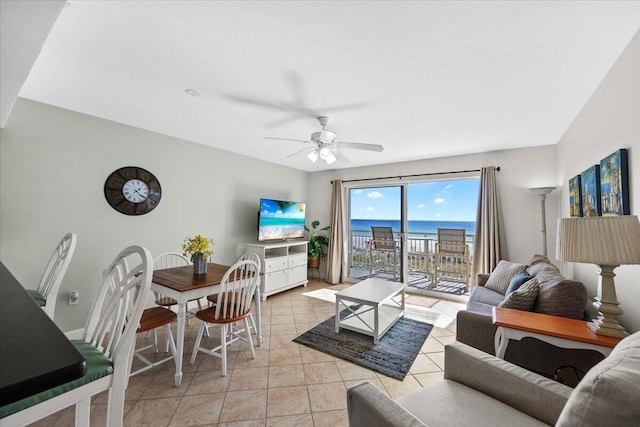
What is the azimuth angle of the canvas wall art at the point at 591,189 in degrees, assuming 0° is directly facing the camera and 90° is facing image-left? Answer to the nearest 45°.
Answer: approximately 45°

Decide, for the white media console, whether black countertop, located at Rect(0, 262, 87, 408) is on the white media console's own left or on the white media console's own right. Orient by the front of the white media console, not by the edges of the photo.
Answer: on the white media console's own right

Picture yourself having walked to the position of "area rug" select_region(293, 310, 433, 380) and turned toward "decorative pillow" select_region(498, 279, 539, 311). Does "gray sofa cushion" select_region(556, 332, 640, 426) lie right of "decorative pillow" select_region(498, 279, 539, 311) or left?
right

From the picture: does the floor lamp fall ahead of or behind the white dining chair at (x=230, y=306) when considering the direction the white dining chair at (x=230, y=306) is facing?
behind

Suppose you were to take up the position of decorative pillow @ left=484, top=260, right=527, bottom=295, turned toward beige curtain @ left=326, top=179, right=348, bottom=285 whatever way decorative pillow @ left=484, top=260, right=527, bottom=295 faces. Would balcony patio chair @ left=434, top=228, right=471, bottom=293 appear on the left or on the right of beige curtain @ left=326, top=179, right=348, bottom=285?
right

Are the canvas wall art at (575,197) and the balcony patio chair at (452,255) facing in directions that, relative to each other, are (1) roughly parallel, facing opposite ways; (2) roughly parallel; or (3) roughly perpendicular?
roughly perpendicular

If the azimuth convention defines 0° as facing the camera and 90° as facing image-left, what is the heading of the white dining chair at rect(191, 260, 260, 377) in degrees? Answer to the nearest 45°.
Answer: approximately 135°

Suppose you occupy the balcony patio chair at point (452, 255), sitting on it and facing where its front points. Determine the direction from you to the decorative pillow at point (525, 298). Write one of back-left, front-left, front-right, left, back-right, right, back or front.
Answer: back

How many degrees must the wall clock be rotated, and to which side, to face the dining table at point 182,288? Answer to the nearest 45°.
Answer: approximately 45° to its right

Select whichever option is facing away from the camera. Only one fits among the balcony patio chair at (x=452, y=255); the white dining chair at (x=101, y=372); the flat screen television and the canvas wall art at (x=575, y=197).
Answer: the balcony patio chair

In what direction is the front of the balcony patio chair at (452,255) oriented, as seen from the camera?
facing away from the viewer

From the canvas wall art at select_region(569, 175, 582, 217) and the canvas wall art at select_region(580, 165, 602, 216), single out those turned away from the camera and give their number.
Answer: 0

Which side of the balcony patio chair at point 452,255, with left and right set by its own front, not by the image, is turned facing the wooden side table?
back

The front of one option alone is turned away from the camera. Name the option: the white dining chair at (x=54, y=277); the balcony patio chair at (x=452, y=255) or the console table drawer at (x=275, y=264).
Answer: the balcony patio chair

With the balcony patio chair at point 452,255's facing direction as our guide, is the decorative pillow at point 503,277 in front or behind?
behind

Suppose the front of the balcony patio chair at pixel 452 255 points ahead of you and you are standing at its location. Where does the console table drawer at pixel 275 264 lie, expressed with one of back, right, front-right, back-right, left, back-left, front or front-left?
back-left

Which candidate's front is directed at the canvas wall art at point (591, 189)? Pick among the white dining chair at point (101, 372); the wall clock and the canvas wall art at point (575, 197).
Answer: the wall clock

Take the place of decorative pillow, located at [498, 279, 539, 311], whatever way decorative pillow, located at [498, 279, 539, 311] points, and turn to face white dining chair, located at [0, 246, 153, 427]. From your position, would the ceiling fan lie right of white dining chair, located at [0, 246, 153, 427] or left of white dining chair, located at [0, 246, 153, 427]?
right

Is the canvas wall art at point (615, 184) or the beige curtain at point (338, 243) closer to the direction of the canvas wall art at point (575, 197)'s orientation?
the beige curtain

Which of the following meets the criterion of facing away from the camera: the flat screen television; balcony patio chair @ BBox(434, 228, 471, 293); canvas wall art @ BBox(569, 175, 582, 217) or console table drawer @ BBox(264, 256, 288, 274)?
the balcony patio chair
